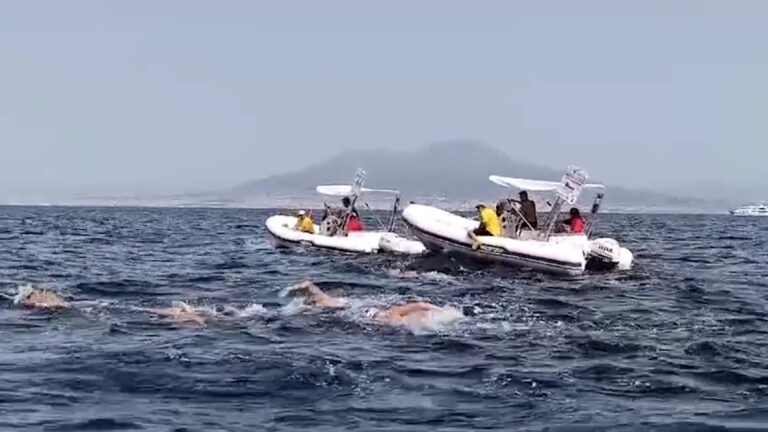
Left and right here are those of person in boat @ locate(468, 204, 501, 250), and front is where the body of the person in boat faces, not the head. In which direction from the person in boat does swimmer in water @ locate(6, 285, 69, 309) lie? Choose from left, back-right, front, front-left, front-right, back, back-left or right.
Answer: front-left

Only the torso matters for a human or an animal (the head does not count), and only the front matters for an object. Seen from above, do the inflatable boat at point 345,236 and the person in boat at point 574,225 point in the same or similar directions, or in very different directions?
same or similar directions

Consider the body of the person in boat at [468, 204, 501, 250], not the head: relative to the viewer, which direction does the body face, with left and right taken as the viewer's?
facing to the left of the viewer

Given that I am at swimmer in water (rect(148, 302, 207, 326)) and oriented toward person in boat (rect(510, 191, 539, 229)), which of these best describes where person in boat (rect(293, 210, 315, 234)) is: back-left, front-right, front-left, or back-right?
front-left

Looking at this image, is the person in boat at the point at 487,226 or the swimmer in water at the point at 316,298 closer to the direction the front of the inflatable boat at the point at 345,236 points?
the swimmer in water

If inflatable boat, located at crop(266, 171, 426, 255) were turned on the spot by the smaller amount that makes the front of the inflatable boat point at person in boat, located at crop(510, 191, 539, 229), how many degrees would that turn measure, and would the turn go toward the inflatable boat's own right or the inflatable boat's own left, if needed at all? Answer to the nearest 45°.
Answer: approximately 135° to the inflatable boat's own left

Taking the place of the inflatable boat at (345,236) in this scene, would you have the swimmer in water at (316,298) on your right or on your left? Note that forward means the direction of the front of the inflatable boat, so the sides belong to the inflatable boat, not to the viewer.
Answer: on your left

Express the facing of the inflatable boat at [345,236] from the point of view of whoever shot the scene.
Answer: facing to the left of the viewer

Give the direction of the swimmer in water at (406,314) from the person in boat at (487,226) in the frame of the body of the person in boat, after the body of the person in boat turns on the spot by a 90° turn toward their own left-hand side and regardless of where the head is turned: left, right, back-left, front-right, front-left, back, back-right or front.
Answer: front

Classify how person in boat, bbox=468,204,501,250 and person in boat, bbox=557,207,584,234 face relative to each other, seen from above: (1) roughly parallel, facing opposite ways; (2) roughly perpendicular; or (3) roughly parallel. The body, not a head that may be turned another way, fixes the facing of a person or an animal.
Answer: roughly parallel

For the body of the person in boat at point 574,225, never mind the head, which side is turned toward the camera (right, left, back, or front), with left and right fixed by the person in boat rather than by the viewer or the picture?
left
